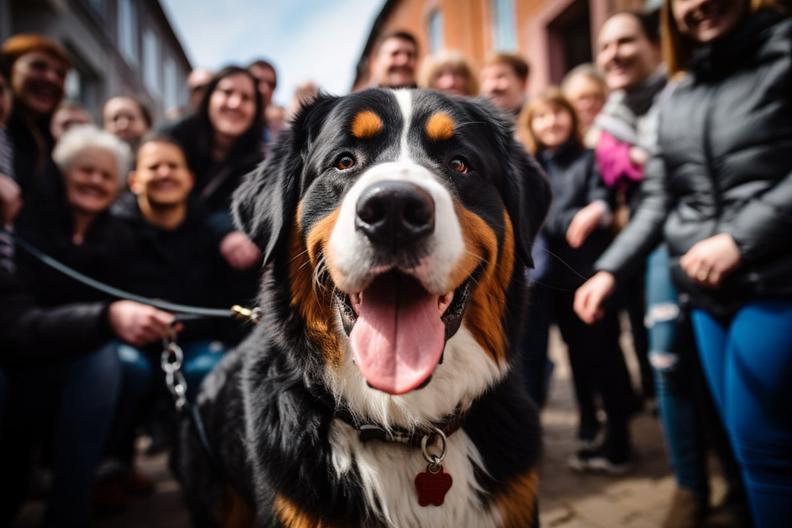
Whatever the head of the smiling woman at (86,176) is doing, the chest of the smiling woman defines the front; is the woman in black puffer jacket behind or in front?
in front

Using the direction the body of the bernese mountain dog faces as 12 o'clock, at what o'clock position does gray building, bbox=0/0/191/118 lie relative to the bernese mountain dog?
The gray building is roughly at 5 o'clock from the bernese mountain dog.

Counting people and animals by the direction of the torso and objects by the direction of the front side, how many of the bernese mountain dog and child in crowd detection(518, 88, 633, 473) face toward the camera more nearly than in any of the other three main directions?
2

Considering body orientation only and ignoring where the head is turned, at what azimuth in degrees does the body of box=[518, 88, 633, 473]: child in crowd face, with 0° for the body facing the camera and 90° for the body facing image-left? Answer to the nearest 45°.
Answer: approximately 0°

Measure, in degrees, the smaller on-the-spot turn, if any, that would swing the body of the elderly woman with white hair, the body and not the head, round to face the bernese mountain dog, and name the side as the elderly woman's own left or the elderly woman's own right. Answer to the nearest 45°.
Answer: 0° — they already face it

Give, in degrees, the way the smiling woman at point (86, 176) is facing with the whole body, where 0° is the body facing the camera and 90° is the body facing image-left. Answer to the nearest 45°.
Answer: approximately 0°

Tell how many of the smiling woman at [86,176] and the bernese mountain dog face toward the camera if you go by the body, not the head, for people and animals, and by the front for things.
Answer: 2

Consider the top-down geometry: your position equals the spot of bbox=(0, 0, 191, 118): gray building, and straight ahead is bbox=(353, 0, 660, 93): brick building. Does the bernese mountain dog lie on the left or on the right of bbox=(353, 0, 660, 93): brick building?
right

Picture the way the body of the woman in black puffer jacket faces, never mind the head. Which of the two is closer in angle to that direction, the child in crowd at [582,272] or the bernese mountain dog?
the bernese mountain dog

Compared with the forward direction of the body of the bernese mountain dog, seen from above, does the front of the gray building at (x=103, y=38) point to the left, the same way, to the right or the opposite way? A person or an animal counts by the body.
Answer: to the left
